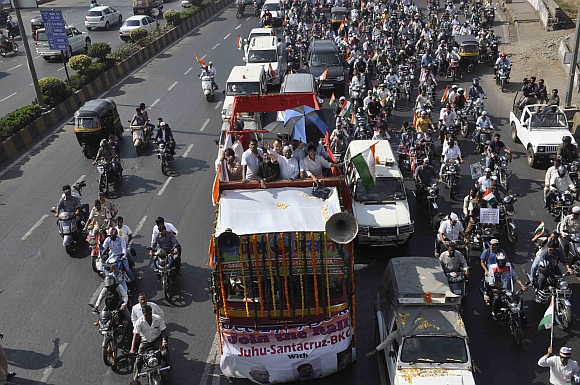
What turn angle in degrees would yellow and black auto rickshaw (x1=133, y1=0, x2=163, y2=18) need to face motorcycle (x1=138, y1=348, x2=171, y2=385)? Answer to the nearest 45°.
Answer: approximately 135° to its right

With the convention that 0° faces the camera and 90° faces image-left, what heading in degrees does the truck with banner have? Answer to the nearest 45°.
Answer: approximately 0°

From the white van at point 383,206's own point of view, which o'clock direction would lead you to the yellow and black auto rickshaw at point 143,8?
The yellow and black auto rickshaw is roughly at 5 o'clock from the white van.

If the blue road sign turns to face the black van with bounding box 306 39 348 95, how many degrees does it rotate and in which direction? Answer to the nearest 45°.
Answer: approximately 90° to its left

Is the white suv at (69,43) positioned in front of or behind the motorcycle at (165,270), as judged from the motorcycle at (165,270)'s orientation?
behind

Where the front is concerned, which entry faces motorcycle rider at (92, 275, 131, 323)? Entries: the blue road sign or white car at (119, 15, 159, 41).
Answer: the blue road sign

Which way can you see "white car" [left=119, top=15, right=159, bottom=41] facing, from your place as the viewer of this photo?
facing away from the viewer and to the right of the viewer
